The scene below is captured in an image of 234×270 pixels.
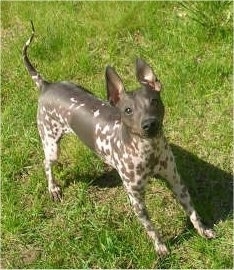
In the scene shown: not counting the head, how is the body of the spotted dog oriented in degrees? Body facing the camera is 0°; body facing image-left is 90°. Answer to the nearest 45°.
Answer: approximately 315°
